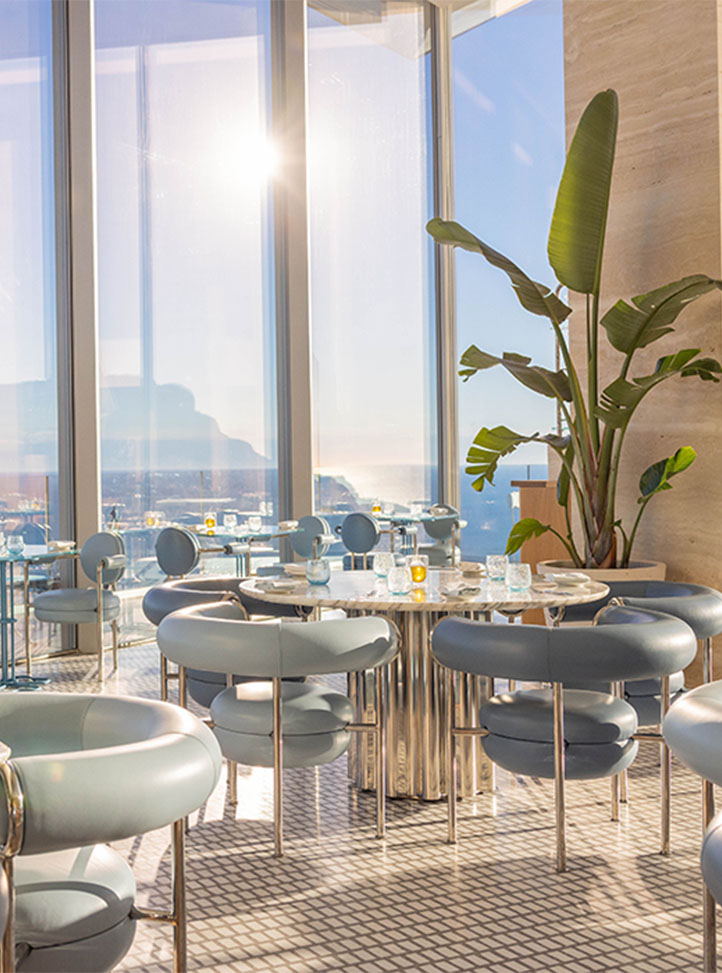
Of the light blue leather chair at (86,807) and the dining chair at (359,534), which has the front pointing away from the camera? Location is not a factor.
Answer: the dining chair

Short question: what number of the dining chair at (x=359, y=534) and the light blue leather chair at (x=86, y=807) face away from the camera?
1

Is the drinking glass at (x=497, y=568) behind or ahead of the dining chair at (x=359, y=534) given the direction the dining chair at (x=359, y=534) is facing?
behind

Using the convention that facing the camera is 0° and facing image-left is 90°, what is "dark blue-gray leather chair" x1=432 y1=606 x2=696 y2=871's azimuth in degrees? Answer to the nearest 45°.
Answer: approximately 135°

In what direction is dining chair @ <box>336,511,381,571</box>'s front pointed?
away from the camera

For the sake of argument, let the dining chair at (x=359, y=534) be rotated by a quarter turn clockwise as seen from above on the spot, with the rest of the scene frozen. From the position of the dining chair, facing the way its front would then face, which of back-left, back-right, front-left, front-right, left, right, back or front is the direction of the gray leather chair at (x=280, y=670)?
right

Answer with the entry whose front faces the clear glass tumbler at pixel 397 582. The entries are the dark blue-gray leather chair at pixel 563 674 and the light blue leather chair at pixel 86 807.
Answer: the dark blue-gray leather chair at pixel 563 674

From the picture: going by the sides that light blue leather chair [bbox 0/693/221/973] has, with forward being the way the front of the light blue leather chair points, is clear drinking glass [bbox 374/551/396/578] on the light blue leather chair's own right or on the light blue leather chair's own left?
on the light blue leather chair's own right

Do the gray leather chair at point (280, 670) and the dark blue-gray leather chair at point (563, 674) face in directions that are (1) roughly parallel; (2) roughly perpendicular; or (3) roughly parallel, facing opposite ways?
roughly perpendicular

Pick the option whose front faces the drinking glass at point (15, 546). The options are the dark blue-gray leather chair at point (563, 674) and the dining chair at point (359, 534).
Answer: the dark blue-gray leather chair
